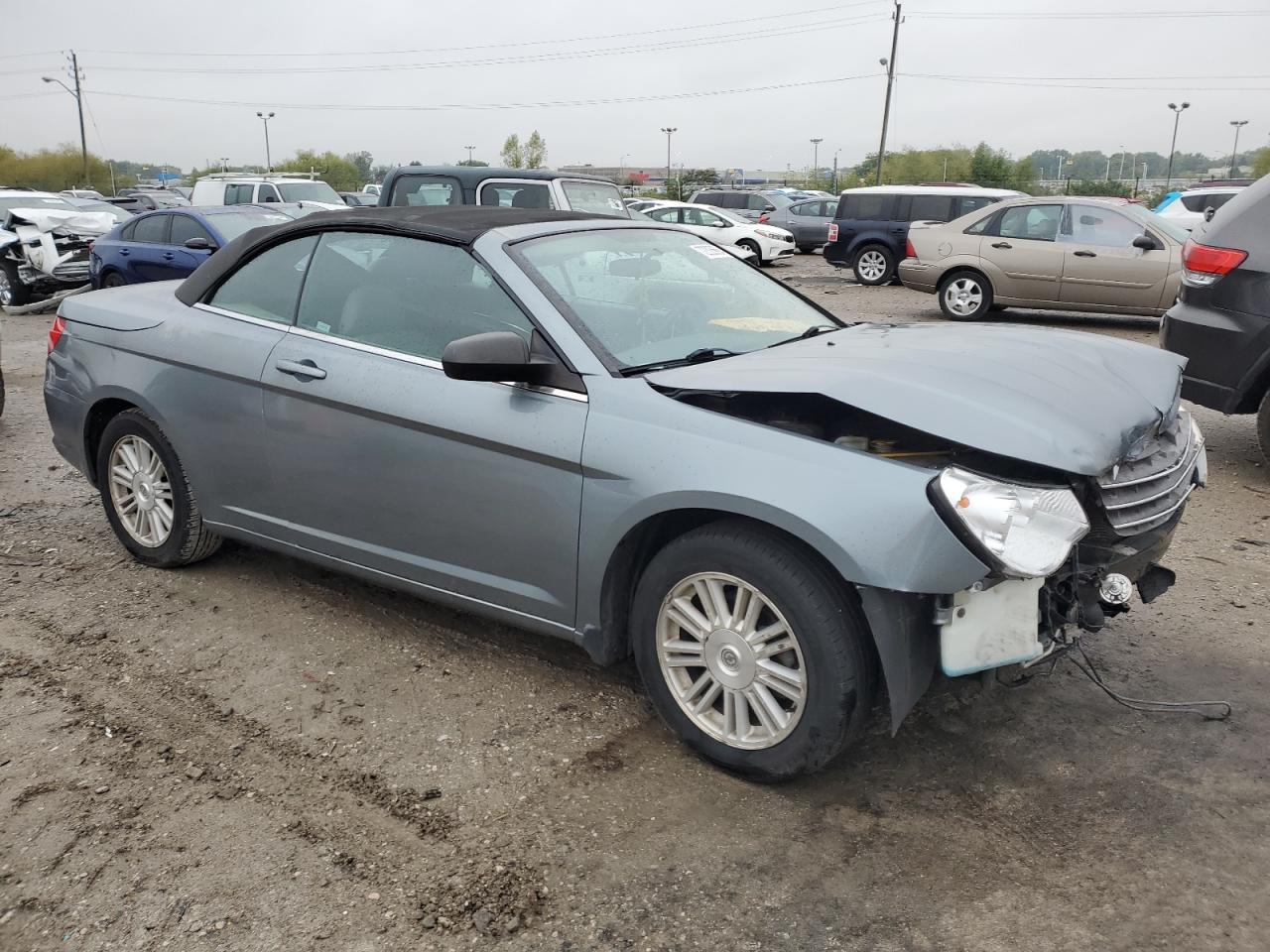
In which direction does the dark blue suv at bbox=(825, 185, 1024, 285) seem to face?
to the viewer's right

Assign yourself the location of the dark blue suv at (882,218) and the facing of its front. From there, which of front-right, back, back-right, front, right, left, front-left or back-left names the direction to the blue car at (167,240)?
back-right

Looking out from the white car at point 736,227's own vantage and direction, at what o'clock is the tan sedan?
The tan sedan is roughly at 1 o'clock from the white car.

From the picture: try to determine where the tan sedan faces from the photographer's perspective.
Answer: facing to the right of the viewer

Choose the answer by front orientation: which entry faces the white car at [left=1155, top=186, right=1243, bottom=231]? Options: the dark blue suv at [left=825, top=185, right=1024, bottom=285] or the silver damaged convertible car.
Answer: the dark blue suv

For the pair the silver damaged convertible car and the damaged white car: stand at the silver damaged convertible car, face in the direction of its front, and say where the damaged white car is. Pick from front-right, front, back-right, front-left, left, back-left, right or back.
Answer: back

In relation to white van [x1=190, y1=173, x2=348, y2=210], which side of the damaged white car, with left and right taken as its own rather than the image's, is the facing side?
left

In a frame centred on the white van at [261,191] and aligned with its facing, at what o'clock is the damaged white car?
The damaged white car is roughly at 3 o'clock from the white van.
